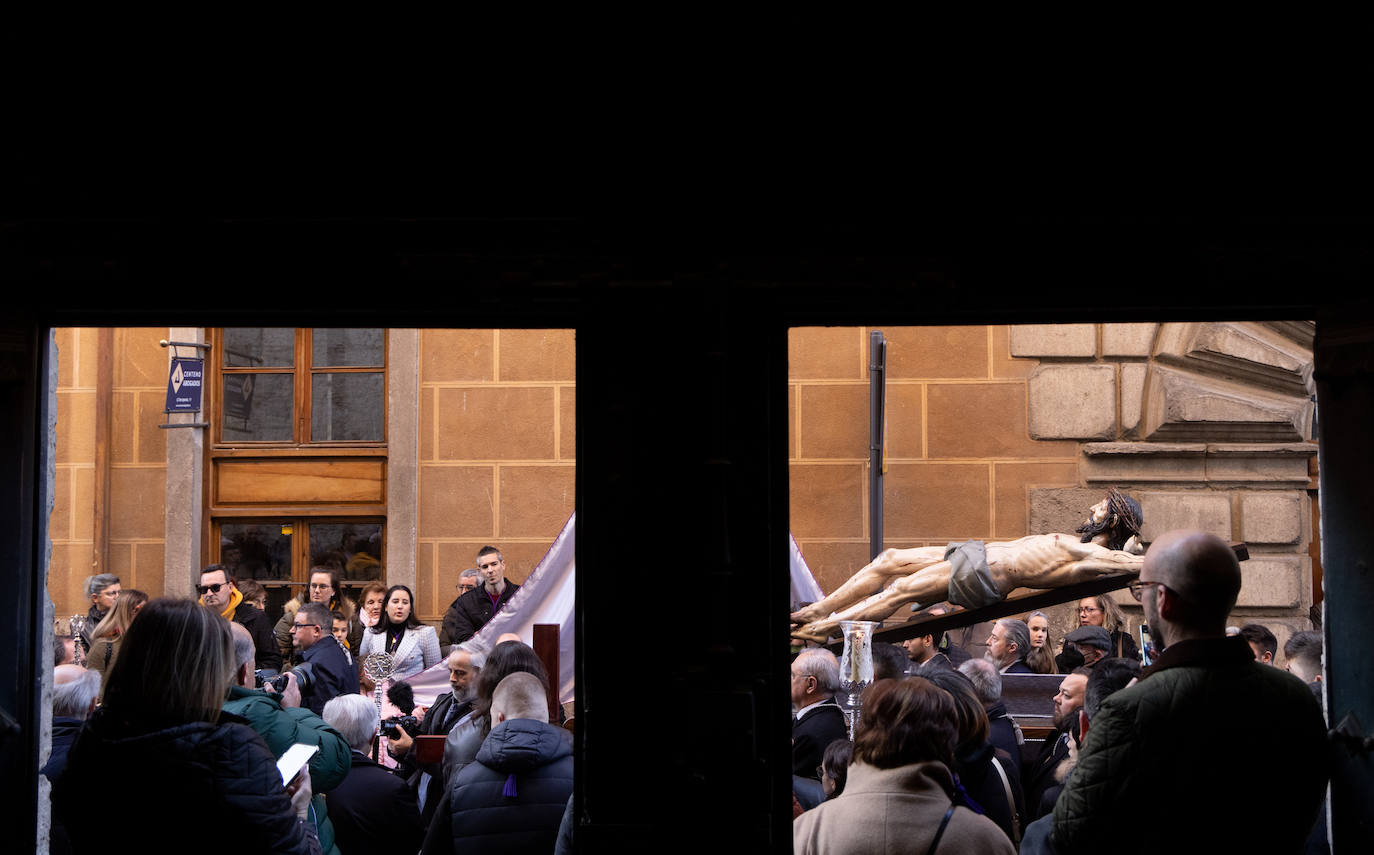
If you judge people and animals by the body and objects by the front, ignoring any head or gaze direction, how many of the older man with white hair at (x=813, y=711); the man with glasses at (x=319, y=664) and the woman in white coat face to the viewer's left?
2

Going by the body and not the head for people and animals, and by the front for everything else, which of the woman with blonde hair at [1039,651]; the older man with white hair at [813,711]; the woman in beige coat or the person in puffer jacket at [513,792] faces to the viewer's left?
the older man with white hair

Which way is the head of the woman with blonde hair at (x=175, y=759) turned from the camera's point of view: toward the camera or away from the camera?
away from the camera

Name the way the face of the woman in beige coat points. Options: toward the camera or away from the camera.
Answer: away from the camera

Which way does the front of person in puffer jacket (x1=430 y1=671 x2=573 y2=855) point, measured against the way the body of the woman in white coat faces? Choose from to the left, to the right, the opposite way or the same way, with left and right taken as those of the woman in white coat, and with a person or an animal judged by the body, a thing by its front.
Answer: the opposite way

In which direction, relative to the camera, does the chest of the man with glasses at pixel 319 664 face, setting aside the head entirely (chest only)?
to the viewer's left

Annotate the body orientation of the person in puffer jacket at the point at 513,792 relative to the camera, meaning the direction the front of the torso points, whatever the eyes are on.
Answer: away from the camera

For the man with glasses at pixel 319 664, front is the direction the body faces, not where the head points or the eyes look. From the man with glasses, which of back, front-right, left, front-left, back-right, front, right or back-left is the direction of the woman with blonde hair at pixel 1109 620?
back

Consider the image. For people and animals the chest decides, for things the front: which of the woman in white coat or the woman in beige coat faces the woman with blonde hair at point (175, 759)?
the woman in white coat

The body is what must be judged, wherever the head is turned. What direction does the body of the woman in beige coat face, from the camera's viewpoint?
away from the camera

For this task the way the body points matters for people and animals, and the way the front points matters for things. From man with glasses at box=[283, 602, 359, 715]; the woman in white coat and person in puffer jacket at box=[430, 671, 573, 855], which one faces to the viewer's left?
the man with glasses

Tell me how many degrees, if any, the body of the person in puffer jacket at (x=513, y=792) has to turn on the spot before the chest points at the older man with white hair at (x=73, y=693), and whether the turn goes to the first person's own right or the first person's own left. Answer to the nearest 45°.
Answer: approximately 90° to the first person's own left

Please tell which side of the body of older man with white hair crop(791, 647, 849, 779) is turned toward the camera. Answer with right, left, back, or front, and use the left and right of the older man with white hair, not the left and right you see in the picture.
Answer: left

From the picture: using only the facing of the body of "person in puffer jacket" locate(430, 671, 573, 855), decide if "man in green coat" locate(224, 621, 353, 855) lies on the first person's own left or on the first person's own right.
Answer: on the first person's own left

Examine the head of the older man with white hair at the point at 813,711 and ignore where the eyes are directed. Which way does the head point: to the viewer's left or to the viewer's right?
to the viewer's left
